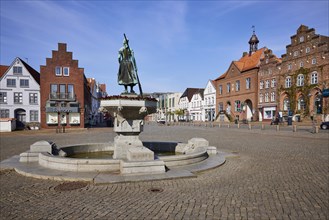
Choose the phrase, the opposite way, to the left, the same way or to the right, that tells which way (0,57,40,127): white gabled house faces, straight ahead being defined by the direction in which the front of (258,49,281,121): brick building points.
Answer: to the left

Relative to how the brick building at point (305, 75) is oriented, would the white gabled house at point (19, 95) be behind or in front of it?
in front

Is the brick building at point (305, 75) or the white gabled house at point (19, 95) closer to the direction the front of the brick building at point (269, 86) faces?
the white gabled house

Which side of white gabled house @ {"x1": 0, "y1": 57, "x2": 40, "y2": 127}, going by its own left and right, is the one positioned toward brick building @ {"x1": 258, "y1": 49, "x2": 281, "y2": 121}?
left

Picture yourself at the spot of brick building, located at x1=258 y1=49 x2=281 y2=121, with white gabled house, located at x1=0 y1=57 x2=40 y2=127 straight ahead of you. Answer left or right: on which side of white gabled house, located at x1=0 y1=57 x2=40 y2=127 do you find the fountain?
left

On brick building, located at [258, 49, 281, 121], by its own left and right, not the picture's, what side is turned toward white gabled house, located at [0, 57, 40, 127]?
front

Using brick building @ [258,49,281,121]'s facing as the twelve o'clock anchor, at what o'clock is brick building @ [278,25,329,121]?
brick building @ [278,25,329,121] is roughly at 9 o'clock from brick building @ [258,49,281,121].

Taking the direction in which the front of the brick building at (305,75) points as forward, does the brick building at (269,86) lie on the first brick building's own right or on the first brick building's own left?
on the first brick building's own right

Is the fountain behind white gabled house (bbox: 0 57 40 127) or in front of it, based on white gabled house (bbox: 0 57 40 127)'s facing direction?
in front

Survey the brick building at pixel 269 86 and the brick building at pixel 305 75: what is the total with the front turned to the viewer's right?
0

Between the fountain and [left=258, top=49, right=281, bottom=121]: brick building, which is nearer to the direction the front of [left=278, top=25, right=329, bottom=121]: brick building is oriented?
the fountain

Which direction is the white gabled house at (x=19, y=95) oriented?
toward the camera

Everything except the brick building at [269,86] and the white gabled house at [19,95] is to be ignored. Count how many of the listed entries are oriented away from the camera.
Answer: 0

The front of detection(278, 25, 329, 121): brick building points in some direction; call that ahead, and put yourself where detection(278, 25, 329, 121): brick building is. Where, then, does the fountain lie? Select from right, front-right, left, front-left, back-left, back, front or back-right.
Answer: front-left

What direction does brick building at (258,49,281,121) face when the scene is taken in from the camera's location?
facing the viewer and to the left of the viewer

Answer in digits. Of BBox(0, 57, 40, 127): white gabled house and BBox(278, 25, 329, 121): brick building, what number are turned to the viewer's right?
0
